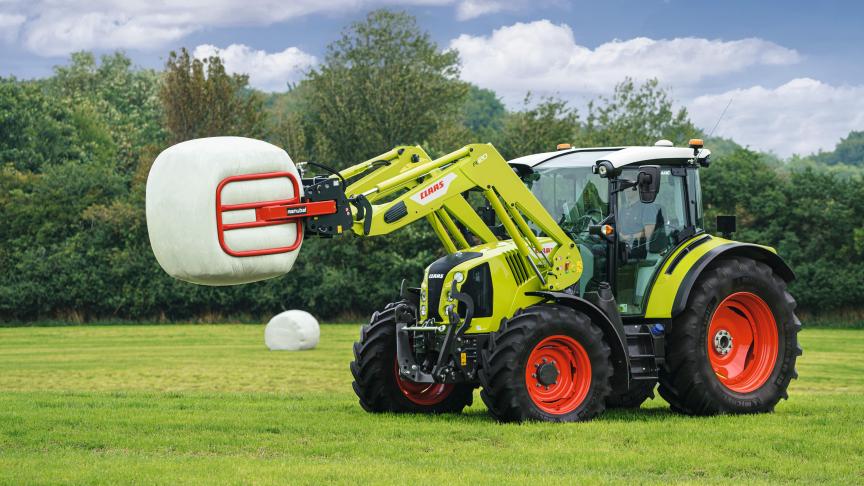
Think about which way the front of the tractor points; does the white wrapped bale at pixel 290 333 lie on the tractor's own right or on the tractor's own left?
on the tractor's own right

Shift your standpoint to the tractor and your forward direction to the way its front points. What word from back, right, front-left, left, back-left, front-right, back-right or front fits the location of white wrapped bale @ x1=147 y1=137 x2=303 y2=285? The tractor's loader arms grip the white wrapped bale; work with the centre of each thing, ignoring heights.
front

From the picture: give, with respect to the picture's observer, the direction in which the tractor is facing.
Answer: facing the viewer and to the left of the viewer
